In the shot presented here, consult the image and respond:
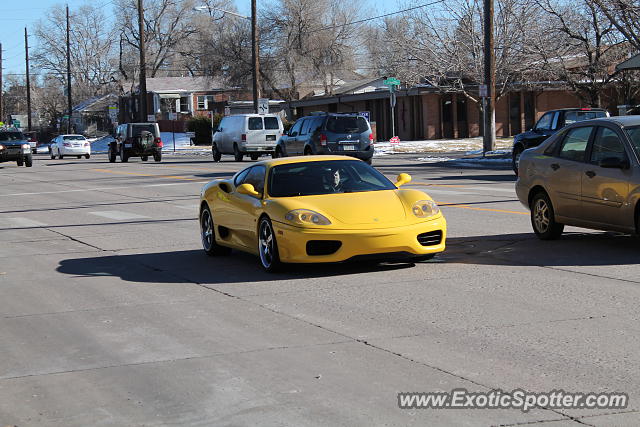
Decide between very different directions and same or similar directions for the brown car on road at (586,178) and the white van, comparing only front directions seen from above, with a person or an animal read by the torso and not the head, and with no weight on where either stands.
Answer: very different directions

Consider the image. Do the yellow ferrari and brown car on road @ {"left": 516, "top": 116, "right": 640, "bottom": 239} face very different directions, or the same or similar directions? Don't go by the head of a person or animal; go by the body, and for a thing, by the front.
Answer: same or similar directions

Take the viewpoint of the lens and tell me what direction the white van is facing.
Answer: facing away from the viewer and to the left of the viewer

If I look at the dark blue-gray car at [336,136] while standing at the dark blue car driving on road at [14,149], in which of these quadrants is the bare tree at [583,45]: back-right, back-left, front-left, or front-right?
front-left

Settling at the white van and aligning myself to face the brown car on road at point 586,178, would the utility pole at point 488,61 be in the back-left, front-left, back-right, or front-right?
front-left

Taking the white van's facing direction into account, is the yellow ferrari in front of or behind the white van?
behind

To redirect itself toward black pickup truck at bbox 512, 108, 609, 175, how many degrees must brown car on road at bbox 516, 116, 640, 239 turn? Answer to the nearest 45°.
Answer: approximately 135° to its left

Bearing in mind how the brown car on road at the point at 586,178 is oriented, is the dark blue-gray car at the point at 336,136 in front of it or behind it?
behind

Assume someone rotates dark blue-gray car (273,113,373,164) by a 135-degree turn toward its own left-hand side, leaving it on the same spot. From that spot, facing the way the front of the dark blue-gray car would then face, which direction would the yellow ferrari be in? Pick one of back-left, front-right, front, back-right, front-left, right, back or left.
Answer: front

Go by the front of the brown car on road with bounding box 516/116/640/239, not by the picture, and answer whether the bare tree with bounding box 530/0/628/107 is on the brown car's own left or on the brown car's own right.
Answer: on the brown car's own left

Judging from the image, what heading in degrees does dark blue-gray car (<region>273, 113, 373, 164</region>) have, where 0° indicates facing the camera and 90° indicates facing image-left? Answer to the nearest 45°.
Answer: approximately 135°

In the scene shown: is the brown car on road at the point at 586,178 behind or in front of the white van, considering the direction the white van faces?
behind

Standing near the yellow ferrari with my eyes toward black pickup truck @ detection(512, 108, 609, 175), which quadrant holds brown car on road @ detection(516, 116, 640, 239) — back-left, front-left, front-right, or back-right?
front-right

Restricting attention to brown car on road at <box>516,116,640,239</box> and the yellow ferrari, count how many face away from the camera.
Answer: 0

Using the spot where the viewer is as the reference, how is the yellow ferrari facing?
facing the viewer and to the right of the viewer

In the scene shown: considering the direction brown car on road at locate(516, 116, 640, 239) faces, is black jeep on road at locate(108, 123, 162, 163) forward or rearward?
rearward
